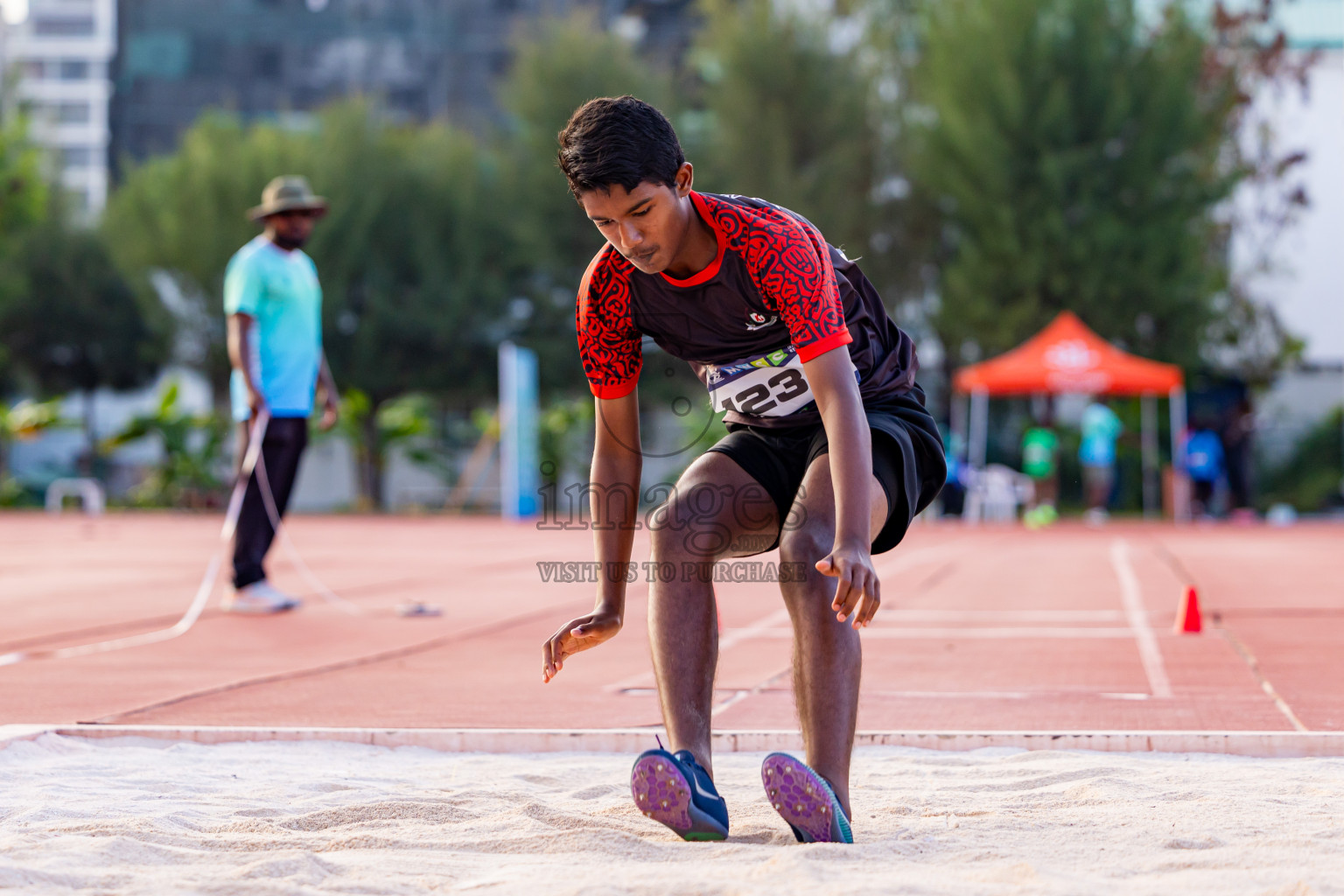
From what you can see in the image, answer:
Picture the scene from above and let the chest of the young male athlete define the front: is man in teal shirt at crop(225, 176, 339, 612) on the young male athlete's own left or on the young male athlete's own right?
on the young male athlete's own right

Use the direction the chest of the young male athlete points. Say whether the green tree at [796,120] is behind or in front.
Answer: behind

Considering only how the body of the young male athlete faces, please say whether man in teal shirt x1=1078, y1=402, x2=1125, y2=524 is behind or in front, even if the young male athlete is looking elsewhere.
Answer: behind

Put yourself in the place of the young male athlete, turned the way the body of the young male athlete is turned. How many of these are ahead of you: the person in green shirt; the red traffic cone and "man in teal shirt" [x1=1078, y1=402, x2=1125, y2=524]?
0

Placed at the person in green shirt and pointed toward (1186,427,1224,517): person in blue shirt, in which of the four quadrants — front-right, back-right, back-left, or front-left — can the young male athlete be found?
back-right

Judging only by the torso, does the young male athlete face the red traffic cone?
no

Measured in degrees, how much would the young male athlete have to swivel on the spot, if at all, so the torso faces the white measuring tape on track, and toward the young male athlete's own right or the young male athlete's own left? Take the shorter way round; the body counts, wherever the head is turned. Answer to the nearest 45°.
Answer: approximately 90° to the young male athlete's own right

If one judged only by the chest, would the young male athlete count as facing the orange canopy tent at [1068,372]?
no

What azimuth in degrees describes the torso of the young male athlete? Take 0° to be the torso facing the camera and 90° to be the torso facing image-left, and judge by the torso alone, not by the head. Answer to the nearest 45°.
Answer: approximately 45°
